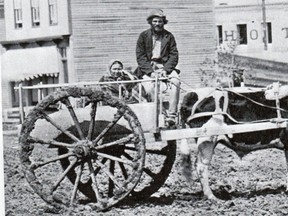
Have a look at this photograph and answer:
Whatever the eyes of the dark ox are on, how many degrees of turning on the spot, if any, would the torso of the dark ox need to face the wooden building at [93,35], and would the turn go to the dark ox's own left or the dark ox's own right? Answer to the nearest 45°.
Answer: approximately 90° to the dark ox's own left

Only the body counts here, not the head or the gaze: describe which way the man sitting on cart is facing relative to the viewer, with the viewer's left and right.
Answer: facing the viewer

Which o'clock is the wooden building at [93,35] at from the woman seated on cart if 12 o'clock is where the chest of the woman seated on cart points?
The wooden building is roughly at 6 o'clock from the woman seated on cart.

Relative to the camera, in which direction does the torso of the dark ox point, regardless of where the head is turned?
to the viewer's right

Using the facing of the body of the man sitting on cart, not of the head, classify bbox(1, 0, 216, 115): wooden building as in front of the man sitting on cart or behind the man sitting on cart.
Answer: behind

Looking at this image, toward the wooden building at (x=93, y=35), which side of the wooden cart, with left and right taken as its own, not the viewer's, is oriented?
left

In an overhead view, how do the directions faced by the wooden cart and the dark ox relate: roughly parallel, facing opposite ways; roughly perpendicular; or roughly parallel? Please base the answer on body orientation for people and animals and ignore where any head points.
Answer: roughly parallel

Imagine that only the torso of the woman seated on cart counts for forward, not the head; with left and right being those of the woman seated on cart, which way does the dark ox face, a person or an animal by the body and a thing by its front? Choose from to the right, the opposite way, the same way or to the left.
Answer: to the left

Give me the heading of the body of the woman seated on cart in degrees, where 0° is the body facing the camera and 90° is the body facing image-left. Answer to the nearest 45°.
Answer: approximately 0°

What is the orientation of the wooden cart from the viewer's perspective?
to the viewer's right

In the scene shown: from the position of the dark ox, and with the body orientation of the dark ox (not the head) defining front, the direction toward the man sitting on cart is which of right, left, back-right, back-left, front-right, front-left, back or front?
back

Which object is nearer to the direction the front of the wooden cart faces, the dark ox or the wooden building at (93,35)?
the dark ox

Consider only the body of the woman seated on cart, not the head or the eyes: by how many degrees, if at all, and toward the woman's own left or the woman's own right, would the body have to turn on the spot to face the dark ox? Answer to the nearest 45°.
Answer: approximately 90° to the woman's own left

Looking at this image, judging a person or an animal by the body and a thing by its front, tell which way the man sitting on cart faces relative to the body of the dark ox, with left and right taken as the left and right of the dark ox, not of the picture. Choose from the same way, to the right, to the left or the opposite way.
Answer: to the right
